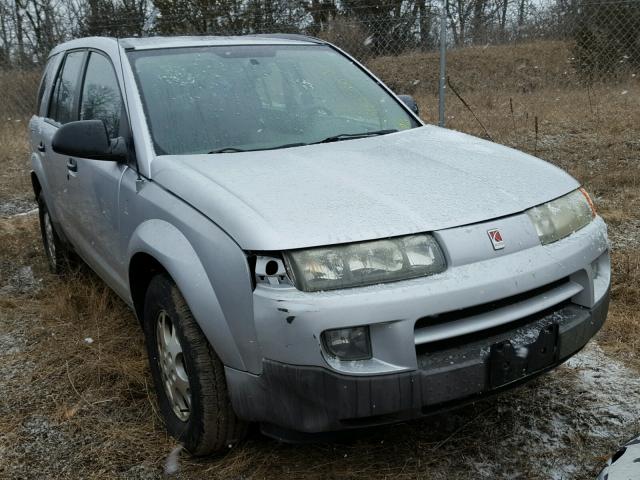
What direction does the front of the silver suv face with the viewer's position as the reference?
facing the viewer and to the right of the viewer

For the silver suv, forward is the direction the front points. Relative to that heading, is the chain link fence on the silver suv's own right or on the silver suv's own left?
on the silver suv's own left
